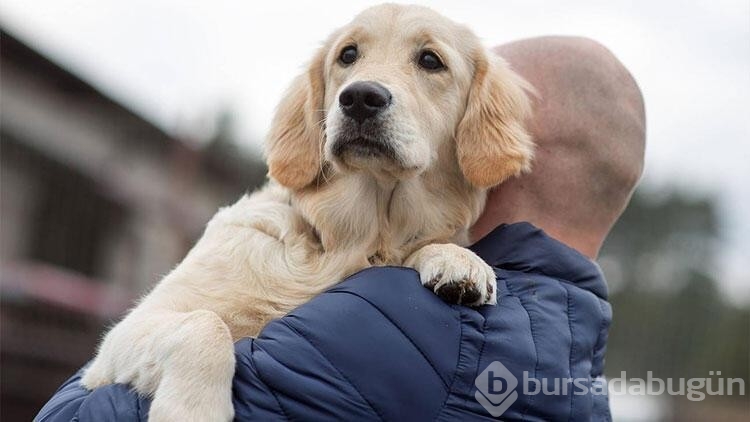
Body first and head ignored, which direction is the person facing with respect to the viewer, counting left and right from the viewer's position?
facing away from the viewer and to the left of the viewer
